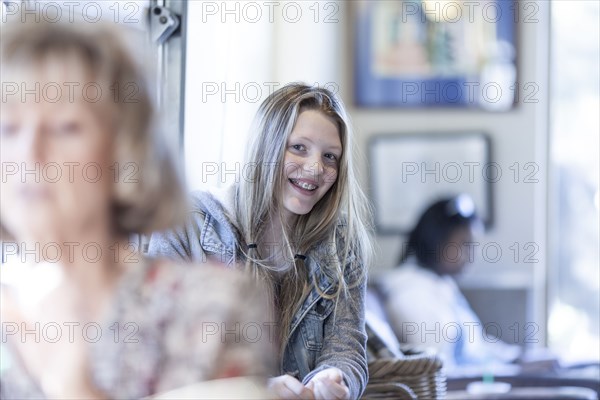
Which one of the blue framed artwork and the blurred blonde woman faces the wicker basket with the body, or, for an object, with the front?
the blue framed artwork

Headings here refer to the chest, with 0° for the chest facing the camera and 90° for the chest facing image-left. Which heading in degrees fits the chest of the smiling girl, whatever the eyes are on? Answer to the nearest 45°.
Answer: approximately 0°

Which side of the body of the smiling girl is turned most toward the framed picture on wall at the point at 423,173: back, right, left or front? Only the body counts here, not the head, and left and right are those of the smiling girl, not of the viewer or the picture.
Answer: back

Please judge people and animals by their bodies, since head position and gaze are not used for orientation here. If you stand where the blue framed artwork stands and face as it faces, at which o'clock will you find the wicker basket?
The wicker basket is roughly at 12 o'clock from the blue framed artwork.

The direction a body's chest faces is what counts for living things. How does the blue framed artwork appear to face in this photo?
toward the camera

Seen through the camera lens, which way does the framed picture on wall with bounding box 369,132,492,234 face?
facing the viewer

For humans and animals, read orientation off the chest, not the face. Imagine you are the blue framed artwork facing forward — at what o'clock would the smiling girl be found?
The smiling girl is roughly at 12 o'clock from the blue framed artwork.

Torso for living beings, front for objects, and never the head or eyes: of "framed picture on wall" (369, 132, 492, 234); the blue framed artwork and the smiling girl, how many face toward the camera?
3

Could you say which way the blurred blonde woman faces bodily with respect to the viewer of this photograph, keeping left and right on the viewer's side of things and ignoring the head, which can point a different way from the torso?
facing the viewer and to the left of the viewer

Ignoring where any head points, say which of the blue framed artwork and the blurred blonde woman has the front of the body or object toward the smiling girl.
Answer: the blue framed artwork

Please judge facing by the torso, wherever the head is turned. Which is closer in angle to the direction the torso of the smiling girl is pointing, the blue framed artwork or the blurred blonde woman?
the blurred blonde woman
